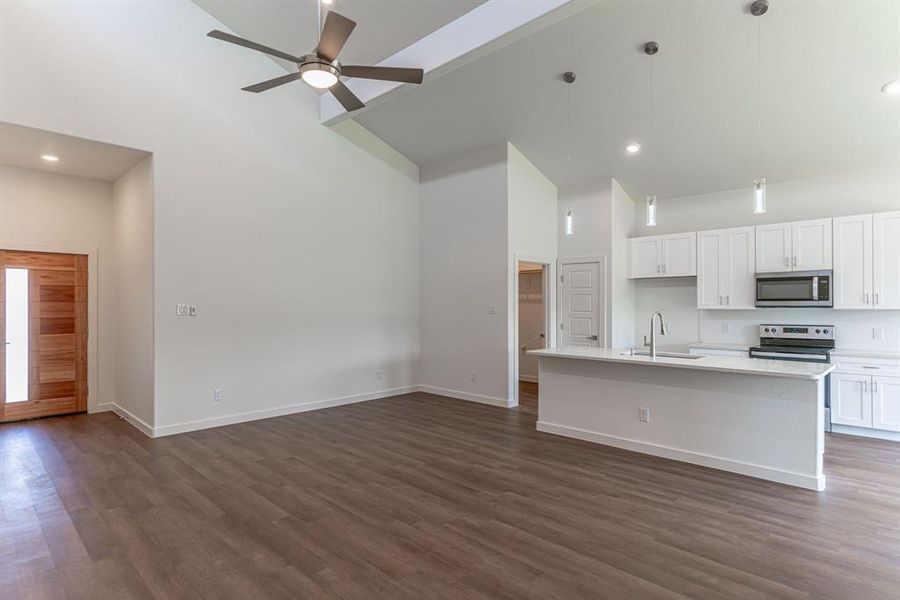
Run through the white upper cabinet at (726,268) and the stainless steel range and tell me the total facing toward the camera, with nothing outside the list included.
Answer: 2

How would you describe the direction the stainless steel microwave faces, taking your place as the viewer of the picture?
facing the viewer

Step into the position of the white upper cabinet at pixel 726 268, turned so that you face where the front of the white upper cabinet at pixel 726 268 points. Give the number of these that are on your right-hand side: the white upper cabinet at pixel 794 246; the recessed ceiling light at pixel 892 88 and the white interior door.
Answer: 1
